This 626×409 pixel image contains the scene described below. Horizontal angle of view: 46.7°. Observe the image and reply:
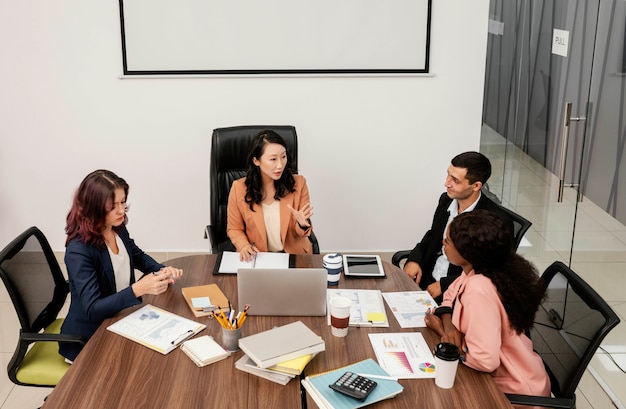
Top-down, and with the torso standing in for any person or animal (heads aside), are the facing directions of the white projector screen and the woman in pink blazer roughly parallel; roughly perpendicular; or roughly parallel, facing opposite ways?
roughly perpendicular

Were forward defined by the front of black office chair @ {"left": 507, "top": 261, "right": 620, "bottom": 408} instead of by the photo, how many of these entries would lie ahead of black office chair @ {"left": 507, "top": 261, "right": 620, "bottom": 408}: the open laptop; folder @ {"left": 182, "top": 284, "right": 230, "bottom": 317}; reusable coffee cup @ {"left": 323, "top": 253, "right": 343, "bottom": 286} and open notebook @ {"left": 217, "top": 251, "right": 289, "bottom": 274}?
4

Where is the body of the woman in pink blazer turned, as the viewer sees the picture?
to the viewer's left

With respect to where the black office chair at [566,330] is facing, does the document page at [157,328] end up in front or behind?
in front

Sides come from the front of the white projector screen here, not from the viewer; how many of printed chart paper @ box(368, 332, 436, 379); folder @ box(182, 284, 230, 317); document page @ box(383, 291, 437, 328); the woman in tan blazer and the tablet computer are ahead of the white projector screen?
5

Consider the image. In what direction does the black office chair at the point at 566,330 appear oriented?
to the viewer's left

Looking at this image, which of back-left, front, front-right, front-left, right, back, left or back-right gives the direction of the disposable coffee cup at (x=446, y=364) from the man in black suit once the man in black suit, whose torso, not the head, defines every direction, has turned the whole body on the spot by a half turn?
back-right

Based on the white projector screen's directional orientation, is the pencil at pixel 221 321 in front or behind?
in front

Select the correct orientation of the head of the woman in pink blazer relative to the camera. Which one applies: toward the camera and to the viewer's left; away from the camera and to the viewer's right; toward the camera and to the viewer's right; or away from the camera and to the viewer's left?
away from the camera and to the viewer's left

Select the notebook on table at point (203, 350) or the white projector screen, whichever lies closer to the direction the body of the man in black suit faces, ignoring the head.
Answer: the notebook on table

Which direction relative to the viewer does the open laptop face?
away from the camera

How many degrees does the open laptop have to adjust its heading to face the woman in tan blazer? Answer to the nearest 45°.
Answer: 0° — it already faces them

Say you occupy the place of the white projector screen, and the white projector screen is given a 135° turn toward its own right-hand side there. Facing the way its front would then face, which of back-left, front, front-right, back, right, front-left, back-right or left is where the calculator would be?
back-left

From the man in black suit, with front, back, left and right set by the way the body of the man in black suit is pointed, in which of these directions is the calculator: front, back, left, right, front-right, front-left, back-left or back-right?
front-left

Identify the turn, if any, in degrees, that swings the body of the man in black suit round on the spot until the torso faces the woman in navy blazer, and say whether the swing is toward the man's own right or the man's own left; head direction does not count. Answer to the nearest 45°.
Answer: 0° — they already face them
